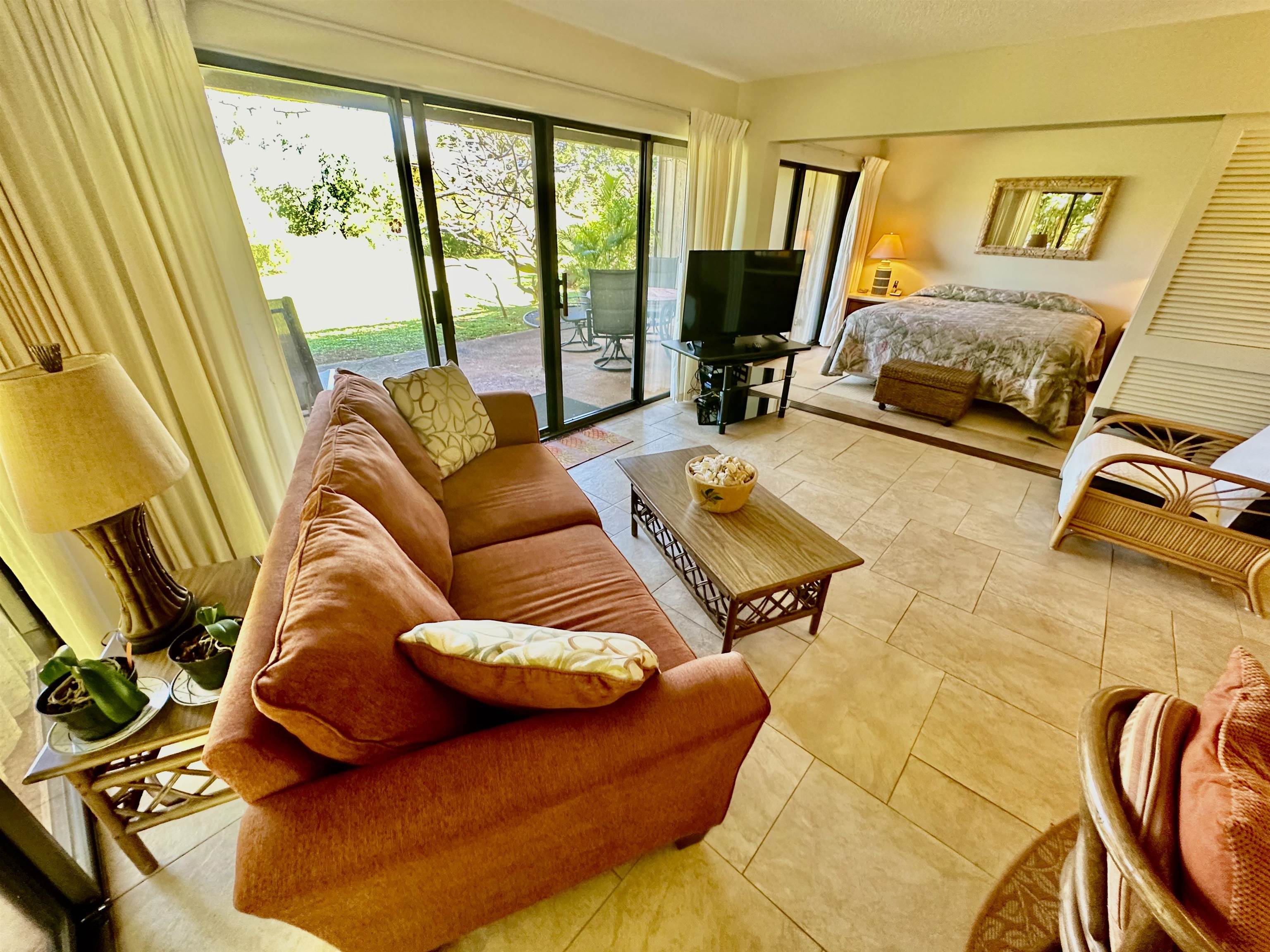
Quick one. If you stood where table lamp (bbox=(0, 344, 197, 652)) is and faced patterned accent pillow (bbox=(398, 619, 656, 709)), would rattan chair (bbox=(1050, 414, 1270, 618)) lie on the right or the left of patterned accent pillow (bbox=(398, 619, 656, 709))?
left

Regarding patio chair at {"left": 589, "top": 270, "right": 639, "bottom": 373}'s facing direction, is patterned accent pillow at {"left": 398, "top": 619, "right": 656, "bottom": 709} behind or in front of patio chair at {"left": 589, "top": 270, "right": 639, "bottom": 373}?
behind

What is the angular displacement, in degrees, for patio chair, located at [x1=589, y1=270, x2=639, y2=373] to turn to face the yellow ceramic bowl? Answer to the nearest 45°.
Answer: approximately 180°

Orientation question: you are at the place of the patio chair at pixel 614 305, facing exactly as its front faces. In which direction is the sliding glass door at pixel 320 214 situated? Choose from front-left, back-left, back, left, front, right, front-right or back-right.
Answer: back-left

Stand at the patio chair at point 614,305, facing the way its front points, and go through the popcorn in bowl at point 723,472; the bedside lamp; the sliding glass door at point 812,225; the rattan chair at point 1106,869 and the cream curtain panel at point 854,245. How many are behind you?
2

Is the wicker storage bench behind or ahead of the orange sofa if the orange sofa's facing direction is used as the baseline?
ahead

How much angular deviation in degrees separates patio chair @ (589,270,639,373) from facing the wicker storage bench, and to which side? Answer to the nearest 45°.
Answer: approximately 90° to its right

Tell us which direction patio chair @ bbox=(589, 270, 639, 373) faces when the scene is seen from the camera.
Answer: facing away from the viewer

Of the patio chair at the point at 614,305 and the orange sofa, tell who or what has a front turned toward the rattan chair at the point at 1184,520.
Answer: the orange sofa

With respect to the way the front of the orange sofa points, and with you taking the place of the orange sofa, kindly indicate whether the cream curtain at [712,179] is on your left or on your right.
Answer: on your left

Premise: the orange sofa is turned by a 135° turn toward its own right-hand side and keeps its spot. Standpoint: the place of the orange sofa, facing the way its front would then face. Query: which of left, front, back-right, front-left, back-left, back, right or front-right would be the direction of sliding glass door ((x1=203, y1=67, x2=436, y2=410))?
back-right

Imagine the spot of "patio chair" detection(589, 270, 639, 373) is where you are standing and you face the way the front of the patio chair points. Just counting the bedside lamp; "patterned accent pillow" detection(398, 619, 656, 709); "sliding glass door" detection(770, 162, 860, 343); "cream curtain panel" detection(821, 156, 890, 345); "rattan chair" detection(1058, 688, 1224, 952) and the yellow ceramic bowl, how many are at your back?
3

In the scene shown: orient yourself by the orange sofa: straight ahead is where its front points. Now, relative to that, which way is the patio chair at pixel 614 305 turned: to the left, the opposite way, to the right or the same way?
to the left

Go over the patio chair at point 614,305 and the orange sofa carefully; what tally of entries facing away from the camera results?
1

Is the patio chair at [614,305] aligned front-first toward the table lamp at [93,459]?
no

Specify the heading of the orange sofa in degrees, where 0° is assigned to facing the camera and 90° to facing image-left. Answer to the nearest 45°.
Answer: approximately 270°

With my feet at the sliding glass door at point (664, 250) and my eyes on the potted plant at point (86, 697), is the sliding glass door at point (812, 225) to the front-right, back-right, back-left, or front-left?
back-left

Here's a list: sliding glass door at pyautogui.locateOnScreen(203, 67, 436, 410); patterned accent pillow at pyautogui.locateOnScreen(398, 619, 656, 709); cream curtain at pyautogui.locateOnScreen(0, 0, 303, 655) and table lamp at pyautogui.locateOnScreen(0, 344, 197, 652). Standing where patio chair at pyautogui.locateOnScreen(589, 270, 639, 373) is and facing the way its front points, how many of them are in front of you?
0

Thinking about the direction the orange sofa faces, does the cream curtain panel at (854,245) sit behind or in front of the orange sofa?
in front
